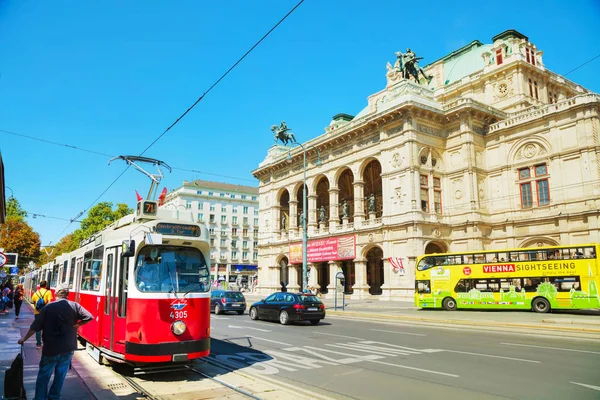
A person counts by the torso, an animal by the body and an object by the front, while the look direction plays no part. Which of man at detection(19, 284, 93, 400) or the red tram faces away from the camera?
the man

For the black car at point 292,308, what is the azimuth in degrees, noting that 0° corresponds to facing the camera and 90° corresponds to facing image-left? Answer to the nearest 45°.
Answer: approximately 135°

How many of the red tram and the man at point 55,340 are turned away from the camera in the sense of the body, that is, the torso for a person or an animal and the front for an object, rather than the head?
1

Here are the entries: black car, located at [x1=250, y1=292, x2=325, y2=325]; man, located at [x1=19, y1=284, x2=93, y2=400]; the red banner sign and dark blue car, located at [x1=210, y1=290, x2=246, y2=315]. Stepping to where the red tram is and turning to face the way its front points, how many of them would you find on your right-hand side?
1

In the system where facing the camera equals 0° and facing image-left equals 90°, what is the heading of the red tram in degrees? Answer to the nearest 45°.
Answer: approximately 315°

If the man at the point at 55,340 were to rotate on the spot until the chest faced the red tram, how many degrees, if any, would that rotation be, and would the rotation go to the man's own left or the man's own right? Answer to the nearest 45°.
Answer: approximately 45° to the man's own right

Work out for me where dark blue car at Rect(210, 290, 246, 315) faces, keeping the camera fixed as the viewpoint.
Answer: facing away from the viewer and to the left of the viewer

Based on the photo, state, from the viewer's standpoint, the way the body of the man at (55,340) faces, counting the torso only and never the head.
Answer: away from the camera

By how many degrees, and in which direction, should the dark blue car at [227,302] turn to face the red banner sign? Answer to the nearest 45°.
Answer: approximately 90° to its right

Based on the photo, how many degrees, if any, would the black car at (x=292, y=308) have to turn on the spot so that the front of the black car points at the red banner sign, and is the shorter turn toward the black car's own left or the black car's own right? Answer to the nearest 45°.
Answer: approximately 45° to the black car's own right

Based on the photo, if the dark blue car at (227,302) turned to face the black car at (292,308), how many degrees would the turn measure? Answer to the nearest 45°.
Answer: approximately 180°

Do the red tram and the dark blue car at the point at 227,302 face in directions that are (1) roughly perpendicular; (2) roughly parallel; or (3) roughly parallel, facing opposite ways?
roughly parallel, facing opposite ways

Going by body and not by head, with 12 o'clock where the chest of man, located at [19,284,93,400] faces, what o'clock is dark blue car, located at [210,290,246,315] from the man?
The dark blue car is roughly at 1 o'clock from the man.

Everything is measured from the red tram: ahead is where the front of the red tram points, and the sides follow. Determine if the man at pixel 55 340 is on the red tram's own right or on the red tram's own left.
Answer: on the red tram's own right

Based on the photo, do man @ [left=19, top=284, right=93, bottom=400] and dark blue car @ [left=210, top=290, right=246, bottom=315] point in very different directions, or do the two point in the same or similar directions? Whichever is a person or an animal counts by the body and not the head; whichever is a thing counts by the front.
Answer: same or similar directions

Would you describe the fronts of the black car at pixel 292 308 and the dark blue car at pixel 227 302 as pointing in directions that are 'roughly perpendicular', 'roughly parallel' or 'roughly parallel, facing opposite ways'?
roughly parallel

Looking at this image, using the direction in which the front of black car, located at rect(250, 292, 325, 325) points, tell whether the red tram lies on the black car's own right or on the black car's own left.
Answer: on the black car's own left
